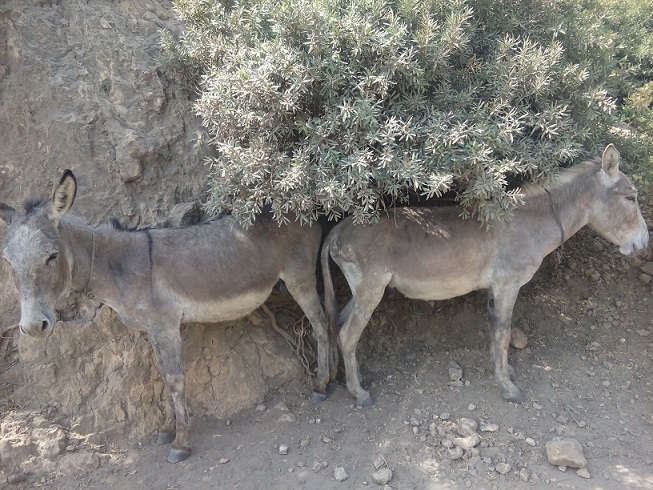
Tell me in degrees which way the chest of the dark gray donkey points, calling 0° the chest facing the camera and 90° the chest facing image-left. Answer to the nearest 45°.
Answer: approximately 45°

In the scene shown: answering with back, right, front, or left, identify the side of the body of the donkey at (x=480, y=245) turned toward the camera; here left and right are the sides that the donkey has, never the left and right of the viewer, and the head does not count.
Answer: right

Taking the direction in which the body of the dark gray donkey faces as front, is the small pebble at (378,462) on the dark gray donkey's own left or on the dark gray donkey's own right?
on the dark gray donkey's own left

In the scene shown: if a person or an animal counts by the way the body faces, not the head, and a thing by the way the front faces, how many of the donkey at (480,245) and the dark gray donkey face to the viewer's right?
1

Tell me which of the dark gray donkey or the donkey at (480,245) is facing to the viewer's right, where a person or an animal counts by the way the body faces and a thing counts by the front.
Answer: the donkey

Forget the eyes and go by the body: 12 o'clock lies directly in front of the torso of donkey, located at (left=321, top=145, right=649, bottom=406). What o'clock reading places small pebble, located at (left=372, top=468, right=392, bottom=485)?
The small pebble is roughly at 4 o'clock from the donkey.

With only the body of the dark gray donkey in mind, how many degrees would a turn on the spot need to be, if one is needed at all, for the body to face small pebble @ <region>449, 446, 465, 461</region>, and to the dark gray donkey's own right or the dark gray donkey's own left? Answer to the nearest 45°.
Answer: approximately 90° to the dark gray donkey's own left
